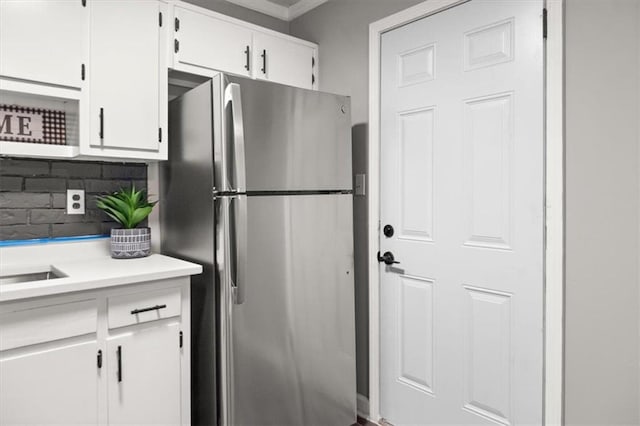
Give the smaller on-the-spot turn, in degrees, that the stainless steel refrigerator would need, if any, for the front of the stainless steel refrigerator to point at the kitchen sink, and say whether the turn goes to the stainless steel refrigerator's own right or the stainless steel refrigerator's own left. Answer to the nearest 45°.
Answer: approximately 135° to the stainless steel refrigerator's own right

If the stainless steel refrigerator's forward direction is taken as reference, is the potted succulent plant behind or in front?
behind

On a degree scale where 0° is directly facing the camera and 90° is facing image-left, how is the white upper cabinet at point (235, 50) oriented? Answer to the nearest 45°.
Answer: approximately 315°

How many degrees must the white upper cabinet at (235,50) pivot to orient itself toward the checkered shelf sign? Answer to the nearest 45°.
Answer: approximately 135° to its right

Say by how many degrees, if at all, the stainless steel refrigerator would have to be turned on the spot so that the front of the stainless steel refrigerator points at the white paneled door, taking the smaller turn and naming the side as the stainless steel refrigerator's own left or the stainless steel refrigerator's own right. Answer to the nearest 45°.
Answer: approximately 45° to the stainless steel refrigerator's own left

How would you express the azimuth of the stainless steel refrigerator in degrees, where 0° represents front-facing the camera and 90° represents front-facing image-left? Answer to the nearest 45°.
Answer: approximately 315°
